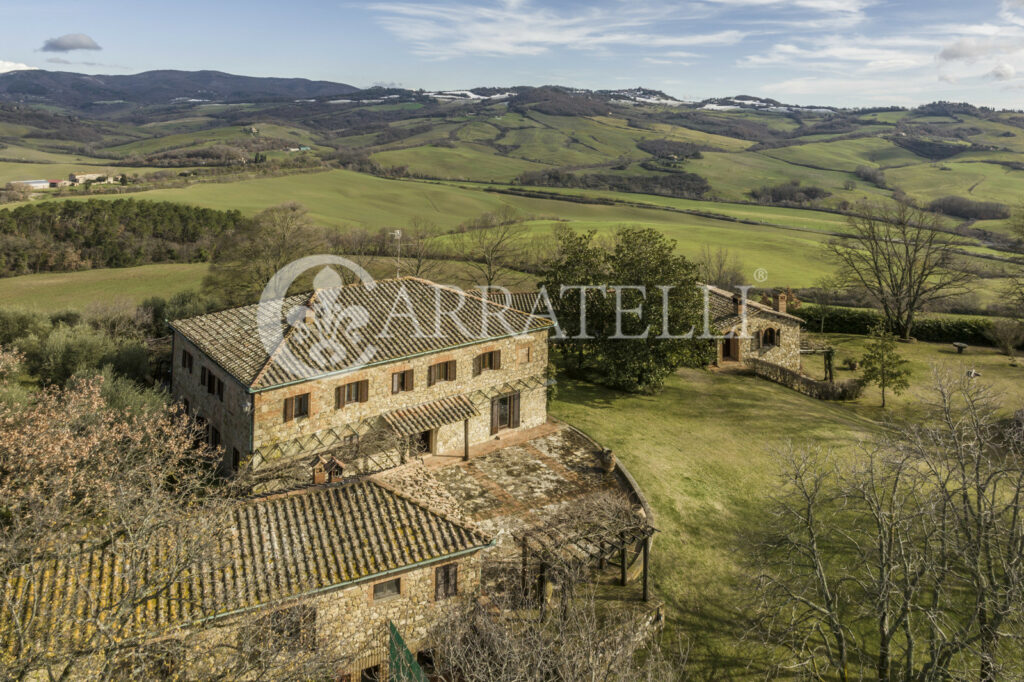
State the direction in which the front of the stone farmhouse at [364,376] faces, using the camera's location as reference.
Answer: facing the viewer and to the right of the viewer

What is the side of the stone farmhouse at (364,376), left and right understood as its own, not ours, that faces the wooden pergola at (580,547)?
front

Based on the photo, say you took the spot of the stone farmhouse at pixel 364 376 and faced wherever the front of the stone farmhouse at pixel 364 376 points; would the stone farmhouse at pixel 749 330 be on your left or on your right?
on your left

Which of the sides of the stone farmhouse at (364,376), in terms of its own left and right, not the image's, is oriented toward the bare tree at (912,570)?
front

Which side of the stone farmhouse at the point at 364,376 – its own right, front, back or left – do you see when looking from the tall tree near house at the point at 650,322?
left

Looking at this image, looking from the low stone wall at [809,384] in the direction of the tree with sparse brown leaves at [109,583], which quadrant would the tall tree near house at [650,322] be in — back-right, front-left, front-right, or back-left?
front-right

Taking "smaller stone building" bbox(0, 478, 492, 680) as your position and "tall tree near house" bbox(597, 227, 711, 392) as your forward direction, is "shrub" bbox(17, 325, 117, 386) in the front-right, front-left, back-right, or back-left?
front-left

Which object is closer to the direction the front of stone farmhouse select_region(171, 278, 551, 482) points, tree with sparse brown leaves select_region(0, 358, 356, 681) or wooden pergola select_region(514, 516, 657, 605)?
the wooden pergola

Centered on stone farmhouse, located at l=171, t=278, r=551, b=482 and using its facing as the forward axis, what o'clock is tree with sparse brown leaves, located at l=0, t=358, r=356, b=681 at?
The tree with sparse brown leaves is roughly at 2 o'clock from the stone farmhouse.
